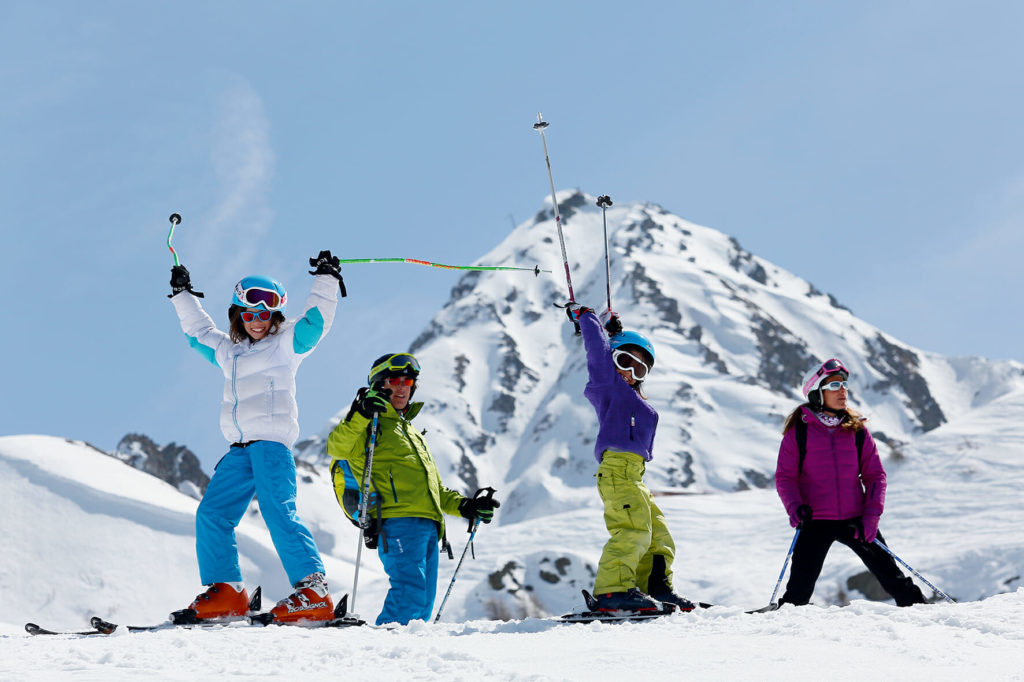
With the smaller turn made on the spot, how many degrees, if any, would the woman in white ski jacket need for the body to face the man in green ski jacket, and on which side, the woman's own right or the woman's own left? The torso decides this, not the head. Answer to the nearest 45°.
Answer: approximately 135° to the woman's own left

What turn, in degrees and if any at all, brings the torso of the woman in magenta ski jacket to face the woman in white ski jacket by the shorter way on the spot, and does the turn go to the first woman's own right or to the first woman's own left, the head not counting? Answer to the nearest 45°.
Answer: approximately 45° to the first woman's own right

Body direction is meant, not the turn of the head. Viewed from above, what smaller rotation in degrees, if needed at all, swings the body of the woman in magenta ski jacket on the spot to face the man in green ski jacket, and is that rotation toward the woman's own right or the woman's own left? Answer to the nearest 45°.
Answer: approximately 45° to the woman's own right

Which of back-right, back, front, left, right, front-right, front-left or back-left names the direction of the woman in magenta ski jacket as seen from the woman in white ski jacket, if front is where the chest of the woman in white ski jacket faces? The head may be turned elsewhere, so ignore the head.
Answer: back-left

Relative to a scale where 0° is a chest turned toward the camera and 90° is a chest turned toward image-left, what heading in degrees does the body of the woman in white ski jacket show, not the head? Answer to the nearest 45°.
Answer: approximately 45°

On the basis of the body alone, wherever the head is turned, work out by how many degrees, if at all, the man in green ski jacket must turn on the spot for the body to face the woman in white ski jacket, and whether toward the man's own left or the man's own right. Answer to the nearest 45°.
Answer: approximately 135° to the man's own right
